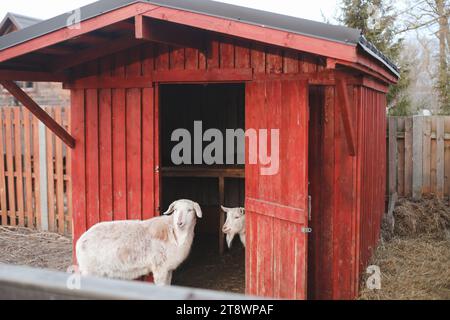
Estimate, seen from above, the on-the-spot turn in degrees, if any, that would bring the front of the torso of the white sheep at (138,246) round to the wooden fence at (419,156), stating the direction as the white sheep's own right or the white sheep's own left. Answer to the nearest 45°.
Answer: approximately 45° to the white sheep's own left

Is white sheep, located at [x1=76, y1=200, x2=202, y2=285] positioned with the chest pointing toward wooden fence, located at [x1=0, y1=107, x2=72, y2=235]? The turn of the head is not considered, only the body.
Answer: no

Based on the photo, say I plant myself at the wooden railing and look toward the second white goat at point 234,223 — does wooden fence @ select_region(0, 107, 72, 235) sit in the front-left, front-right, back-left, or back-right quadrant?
front-left

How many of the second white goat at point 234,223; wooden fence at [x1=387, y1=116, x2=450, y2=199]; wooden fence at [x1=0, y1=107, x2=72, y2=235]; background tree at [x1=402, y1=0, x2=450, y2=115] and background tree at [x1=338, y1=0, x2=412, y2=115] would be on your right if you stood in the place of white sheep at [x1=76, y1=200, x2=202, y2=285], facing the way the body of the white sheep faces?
0

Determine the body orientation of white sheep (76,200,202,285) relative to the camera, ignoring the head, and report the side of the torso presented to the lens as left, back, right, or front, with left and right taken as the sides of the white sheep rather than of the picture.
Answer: right

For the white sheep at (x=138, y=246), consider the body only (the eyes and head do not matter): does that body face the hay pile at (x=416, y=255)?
yes

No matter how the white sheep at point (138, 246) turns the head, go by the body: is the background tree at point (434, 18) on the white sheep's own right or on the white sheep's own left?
on the white sheep's own left

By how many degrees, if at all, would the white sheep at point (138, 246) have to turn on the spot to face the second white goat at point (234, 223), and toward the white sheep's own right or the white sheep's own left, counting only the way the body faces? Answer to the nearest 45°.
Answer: approximately 45° to the white sheep's own left

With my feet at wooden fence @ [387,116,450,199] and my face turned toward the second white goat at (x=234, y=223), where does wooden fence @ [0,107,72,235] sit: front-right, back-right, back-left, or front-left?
front-right

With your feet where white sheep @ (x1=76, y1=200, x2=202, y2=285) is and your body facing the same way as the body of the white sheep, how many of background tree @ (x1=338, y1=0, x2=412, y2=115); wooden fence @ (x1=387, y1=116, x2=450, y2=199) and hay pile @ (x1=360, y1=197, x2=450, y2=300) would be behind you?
0

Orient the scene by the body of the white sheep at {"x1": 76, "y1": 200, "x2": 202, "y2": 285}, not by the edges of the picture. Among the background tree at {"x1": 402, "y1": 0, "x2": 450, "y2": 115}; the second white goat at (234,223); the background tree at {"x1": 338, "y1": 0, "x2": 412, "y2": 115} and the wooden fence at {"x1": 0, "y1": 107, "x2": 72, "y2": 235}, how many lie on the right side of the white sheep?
0

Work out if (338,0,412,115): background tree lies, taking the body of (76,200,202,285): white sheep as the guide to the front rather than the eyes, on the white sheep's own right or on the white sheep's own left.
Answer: on the white sheep's own left

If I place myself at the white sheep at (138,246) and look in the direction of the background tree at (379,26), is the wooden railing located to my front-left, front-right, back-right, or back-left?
back-right

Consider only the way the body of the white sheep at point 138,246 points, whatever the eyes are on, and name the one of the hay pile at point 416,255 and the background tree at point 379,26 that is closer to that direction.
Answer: the hay pile

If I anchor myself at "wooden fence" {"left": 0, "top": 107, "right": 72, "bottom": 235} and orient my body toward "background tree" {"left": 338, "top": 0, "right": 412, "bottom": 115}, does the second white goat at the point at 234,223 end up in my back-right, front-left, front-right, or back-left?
front-right
